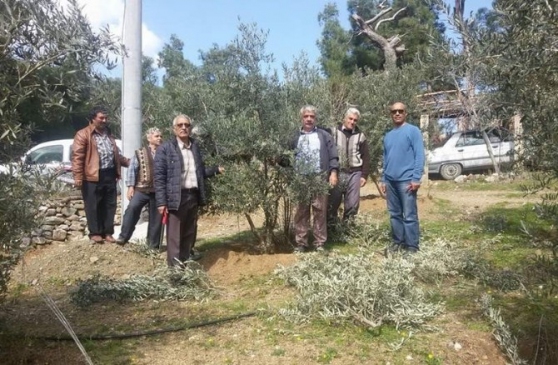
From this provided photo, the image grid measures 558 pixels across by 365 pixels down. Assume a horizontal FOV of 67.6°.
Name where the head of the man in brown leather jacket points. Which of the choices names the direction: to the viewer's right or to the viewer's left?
to the viewer's right

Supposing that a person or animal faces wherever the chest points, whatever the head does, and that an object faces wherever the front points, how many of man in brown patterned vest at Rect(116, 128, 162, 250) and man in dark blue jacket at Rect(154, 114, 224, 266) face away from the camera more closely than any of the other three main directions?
0

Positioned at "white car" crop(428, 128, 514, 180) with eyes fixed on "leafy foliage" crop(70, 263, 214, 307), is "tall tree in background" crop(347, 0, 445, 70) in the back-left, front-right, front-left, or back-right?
back-right

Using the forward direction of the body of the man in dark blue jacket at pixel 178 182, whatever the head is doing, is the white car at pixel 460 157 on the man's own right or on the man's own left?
on the man's own left
